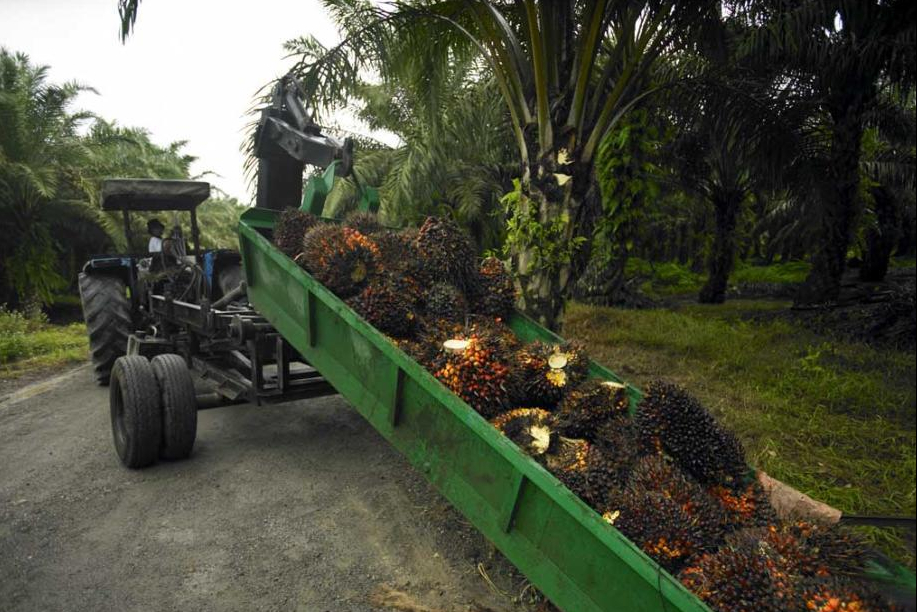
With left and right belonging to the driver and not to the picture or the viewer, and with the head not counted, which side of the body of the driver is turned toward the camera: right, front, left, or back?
back

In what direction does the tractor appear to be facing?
away from the camera

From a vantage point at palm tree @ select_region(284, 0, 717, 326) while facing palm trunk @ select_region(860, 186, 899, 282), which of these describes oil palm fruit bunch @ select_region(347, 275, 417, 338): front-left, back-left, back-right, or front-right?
back-right

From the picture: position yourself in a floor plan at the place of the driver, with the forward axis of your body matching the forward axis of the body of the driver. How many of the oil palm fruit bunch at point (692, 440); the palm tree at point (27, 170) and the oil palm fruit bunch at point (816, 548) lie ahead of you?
1

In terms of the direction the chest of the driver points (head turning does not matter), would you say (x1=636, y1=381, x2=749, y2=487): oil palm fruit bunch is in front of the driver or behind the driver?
behind

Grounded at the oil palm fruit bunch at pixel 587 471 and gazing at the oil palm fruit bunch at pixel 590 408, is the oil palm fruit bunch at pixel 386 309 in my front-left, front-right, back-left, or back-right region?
front-left

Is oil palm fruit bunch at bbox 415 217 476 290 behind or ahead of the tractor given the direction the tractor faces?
behind

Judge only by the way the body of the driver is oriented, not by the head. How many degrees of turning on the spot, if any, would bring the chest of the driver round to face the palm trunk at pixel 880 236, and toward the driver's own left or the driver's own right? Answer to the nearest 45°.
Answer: approximately 90° to the driver's own right

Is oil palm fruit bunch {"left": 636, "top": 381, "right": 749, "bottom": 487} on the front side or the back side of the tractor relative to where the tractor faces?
on the back side
